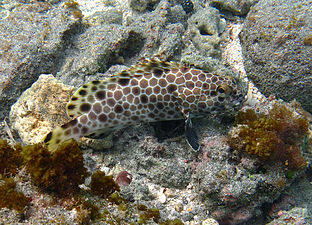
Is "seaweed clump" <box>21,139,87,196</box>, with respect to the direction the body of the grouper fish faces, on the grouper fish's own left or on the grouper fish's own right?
on the grouper fish's own right

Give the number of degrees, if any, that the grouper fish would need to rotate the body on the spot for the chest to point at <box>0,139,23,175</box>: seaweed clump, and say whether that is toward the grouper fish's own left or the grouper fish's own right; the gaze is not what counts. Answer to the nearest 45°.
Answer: approximately 135° to the grouper fish's own right

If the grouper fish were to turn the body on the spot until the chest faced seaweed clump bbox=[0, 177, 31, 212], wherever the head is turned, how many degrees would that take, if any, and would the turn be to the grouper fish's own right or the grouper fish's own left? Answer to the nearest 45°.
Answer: approximately 135° to the grouper fish's own right

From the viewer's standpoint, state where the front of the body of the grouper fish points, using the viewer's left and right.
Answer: facing to the right of the viewer

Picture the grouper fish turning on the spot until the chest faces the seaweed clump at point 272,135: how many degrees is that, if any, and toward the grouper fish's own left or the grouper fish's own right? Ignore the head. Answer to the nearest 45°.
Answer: approximately 45° to the grouper fish's own right
